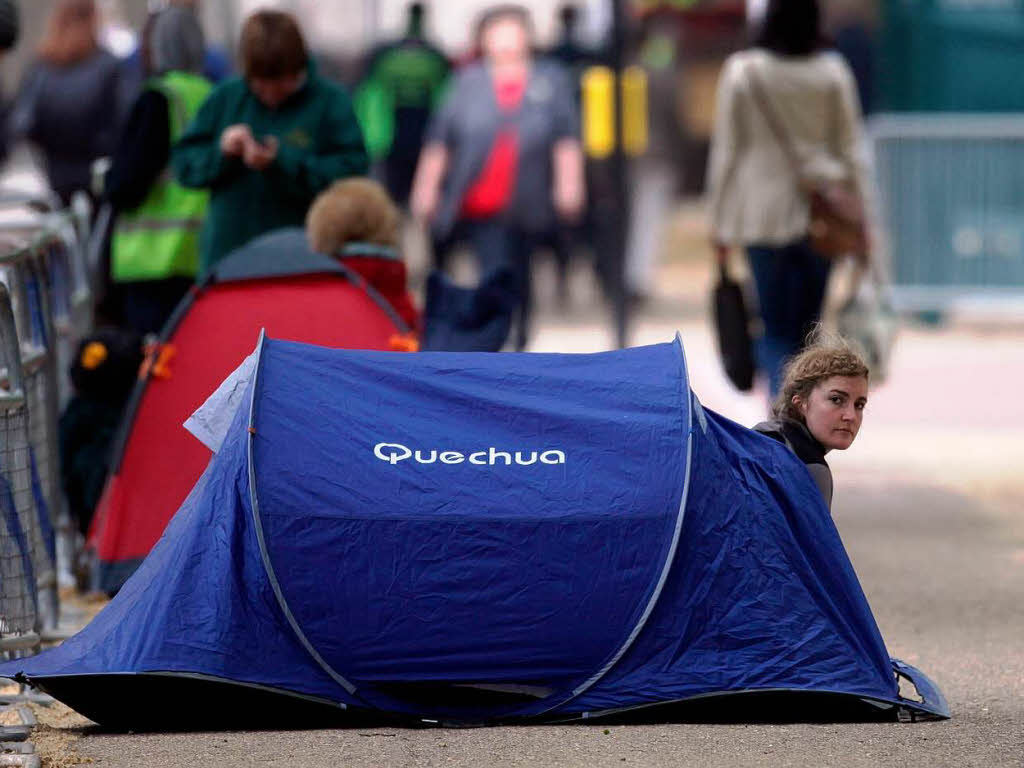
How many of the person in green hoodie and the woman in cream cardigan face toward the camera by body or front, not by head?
1

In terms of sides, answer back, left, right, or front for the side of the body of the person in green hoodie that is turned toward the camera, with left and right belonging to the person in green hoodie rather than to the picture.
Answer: front

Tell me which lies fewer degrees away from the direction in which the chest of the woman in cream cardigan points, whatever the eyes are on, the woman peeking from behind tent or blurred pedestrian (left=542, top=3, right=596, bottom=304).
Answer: the blurred pedestrian

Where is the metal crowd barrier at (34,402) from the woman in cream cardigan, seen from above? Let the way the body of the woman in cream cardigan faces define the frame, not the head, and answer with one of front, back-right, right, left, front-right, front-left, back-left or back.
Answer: back-left

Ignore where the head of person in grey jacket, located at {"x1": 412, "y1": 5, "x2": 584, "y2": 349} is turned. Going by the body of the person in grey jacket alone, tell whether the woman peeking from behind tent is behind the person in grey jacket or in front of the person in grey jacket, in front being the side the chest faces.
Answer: in front

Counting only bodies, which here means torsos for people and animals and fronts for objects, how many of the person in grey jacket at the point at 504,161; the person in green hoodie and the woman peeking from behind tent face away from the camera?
0

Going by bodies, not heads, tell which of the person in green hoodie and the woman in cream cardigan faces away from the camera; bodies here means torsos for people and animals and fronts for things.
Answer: the woman in cream cardigan

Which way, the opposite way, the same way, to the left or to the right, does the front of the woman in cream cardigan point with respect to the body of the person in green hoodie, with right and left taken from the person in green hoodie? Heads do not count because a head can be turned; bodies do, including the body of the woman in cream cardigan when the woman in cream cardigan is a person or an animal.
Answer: the opposite way

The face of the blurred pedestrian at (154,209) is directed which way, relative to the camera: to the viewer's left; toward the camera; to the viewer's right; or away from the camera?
away from the camera

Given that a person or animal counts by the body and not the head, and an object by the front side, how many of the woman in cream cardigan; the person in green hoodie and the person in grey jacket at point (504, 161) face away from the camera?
1

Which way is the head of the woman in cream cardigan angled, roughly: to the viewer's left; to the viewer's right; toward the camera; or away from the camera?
away from the camera

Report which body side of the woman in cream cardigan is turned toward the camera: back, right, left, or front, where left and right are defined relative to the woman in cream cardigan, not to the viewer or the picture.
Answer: back

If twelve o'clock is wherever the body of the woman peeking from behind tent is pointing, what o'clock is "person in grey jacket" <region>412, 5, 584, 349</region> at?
The person in grey jacket is roughly at 7 o'clock from the woman peeking from behind tent.

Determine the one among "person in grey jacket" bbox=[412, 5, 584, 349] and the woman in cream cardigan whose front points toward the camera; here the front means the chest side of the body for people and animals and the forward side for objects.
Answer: the person in grey jacket

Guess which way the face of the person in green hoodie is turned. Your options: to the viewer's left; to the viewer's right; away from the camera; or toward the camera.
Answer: toward the camera

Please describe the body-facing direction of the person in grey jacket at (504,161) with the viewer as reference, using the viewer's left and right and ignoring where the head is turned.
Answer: facing the viewer
